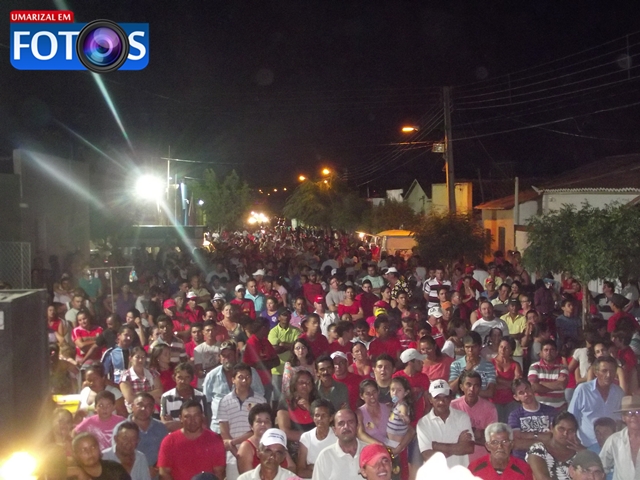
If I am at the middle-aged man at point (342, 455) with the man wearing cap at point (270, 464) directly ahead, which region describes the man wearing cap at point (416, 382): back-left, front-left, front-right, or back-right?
back-right

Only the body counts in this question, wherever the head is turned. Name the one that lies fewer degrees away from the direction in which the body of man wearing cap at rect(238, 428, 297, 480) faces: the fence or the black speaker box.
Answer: the black speaker box

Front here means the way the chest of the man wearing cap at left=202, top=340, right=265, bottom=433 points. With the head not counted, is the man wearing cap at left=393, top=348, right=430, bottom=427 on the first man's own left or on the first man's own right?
on the first man's own left

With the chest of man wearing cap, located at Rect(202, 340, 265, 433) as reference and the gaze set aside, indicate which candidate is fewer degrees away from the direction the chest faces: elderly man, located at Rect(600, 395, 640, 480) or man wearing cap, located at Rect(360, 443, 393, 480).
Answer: the man wearing cap

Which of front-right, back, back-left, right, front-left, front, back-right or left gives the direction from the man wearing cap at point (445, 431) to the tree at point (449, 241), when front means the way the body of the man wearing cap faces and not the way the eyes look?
back

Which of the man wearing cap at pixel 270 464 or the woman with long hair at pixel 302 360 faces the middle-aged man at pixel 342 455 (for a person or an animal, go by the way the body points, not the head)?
the woman with long hair

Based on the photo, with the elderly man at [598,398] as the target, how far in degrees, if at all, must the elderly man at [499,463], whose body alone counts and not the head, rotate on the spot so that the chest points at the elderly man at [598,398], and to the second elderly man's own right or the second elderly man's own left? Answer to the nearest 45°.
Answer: approximately 135° to the second elderly man's own left

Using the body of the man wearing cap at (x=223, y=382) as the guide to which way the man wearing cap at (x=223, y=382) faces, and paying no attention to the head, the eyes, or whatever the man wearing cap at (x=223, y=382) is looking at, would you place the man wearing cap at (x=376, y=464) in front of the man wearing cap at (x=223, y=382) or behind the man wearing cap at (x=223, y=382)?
in front
